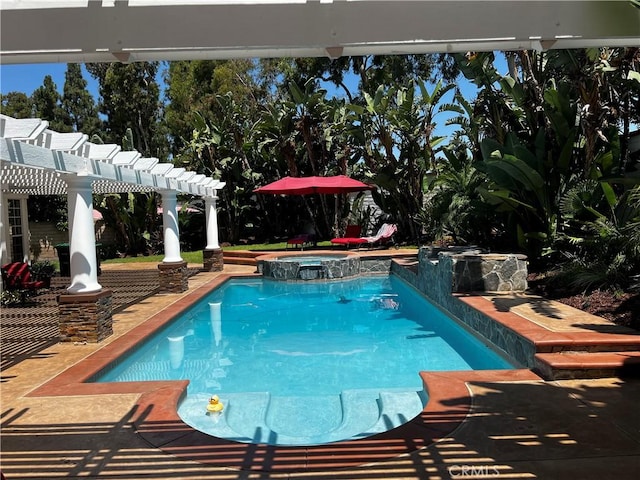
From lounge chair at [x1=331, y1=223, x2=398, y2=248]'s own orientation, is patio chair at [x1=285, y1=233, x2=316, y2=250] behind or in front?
in front

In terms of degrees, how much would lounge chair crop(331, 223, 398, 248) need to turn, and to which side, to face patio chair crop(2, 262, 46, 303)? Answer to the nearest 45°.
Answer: approximately 45° to its left

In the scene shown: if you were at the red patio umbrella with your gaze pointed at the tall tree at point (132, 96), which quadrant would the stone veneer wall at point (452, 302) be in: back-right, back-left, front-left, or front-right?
back-left

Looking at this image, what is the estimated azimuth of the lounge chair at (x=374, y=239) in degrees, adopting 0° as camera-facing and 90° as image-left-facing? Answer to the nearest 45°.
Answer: approximately 90°

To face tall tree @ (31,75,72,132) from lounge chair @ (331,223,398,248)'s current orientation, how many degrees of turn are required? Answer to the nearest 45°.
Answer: approximately 45° to its right

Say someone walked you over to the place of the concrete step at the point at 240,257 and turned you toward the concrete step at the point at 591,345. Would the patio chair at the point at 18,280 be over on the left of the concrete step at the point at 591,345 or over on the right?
right

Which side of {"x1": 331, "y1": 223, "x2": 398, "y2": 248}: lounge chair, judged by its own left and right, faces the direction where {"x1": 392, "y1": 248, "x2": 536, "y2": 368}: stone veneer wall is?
left

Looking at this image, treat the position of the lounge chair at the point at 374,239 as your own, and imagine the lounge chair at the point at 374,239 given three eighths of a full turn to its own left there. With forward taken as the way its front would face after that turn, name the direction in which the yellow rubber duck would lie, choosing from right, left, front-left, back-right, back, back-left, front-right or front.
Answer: front-right

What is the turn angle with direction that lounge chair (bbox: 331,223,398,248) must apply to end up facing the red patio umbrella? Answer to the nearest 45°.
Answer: approximately 45° to its left

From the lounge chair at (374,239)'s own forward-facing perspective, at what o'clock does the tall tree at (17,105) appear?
The tall tree is roughly at 1 o'clock from the lounge chair.

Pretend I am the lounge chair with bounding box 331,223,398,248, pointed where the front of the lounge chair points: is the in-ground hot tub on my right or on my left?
on my left

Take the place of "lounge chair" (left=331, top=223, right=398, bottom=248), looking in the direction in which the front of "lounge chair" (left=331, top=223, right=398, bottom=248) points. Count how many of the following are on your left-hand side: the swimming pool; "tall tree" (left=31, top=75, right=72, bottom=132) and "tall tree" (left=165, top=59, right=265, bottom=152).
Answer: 1

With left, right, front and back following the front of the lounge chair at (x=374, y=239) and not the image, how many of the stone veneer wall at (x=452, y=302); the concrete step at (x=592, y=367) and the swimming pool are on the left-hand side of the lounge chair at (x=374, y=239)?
3

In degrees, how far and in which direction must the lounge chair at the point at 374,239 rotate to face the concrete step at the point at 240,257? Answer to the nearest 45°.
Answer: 0° — it already faces it

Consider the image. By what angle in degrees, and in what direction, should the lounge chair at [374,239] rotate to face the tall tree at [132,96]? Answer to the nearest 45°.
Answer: approximately 45° to its right
